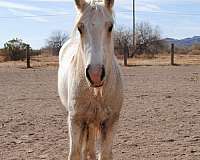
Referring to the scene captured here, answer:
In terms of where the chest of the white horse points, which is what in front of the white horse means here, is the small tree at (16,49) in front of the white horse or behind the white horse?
behind

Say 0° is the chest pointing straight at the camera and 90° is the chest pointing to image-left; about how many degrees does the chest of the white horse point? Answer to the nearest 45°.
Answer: approximately 0°
